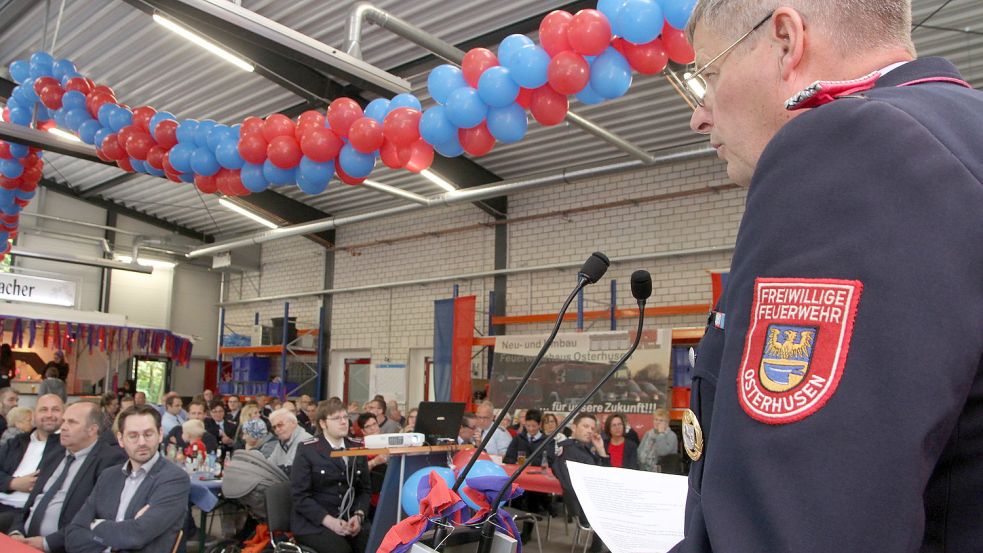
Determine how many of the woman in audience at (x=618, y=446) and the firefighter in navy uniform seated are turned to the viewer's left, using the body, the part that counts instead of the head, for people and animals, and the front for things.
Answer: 0

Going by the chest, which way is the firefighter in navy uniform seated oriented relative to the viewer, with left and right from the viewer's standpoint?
facing the viewer and to the right of the viewer

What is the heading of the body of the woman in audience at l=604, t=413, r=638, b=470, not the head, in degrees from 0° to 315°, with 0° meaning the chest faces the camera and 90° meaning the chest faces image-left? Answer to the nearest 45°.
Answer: approximately 0°

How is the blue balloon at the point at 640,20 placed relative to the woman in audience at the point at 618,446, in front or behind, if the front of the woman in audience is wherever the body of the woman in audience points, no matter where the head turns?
in front

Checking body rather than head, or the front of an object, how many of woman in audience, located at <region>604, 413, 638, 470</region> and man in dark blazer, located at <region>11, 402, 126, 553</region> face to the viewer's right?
0

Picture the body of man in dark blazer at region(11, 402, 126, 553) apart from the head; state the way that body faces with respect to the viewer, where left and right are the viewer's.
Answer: facing the viewer and to the left of the viewer

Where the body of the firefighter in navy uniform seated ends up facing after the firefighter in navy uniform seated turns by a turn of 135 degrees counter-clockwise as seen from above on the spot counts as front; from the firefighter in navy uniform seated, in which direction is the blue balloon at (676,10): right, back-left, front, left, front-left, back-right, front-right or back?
back-right

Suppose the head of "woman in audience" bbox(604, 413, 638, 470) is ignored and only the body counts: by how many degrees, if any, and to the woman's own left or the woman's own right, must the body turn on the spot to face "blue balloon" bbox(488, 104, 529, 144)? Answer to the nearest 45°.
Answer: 0° — they already face it
